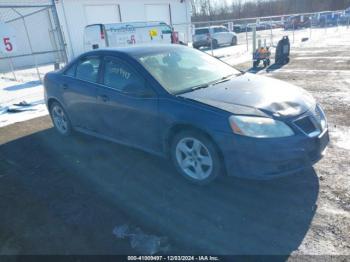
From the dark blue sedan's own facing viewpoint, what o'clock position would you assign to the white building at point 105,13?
The white building is roughly at 7 o'clock from the dark blue sedan.

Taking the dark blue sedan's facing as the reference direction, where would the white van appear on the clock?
The white van is roughly at 7 o'clock from the dark blue sedan.

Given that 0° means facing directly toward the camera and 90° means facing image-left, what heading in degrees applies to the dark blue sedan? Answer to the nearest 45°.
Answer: approximately 315°
